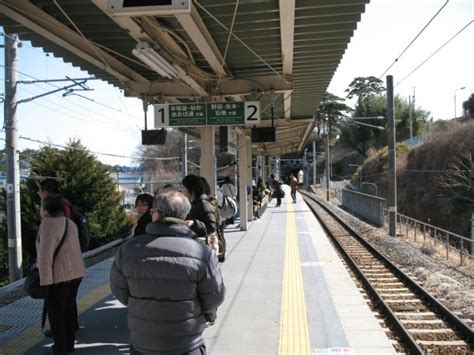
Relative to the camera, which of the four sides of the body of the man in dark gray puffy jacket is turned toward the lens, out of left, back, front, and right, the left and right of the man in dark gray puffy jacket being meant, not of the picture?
back

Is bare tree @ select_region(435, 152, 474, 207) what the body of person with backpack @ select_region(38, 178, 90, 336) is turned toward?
no

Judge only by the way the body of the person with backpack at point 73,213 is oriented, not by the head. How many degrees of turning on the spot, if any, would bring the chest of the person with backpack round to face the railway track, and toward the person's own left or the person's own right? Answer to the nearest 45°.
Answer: approximately 135° to the person's own right

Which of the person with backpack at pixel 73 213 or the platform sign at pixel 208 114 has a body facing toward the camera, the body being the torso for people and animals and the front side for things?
the platform sign

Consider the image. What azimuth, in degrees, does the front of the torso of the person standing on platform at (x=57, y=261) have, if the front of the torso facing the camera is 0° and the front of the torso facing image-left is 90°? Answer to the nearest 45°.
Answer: approximately 135°

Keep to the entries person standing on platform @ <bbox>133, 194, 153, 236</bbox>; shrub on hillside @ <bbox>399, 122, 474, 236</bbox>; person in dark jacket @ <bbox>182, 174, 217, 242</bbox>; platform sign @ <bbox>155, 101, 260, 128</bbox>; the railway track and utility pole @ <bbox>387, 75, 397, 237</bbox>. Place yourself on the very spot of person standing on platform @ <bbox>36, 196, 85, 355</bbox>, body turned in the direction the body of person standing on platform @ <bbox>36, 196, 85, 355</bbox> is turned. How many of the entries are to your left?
0

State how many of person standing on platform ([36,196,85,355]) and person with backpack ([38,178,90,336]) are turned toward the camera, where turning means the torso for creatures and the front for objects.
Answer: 0

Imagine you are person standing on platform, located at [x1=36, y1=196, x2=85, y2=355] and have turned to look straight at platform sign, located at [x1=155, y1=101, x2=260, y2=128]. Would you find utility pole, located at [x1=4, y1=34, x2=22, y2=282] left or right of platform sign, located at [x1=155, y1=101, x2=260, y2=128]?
left

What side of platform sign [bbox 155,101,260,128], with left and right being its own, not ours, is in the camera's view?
front
